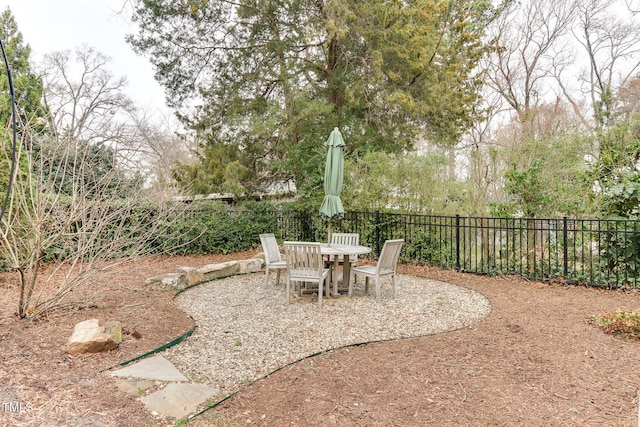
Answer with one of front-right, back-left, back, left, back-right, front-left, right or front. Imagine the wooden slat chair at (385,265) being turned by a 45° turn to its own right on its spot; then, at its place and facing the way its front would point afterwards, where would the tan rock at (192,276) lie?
left

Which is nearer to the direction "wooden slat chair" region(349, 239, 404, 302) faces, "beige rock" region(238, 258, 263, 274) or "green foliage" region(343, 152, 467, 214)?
the beige rock

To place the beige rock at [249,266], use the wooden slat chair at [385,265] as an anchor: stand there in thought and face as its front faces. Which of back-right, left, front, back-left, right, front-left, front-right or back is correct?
front

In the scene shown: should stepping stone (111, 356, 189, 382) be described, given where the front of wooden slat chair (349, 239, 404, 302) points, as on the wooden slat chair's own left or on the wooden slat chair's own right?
on the wooden slat chair's own left

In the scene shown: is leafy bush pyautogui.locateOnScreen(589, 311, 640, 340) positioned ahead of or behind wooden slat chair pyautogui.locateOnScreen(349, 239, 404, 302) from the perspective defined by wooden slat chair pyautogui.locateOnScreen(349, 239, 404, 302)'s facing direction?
behind

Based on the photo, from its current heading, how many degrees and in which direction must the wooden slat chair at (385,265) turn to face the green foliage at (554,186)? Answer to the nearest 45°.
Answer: approximately 90° to its right

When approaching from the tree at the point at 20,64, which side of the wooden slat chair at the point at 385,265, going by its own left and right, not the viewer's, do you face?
front

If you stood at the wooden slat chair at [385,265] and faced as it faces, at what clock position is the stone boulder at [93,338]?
The stone boulder is roughly at 9 o'clock from the wooden slat chair.

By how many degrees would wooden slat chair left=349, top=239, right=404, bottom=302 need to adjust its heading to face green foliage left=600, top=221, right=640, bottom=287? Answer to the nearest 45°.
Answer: approximately 135° to its right

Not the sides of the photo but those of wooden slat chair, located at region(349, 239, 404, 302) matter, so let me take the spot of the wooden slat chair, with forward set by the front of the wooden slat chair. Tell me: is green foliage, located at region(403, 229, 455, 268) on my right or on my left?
on my right

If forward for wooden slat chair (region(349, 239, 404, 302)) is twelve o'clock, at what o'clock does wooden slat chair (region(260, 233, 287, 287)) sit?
wooden slat chair (region(260, 233, 287, 287)) is roughly at 11 o'clock from wooden slat chair (region(349, 239, 404, 302)).

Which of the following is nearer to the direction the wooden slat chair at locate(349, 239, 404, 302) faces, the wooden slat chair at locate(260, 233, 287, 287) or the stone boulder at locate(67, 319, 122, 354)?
the wooden slat chair

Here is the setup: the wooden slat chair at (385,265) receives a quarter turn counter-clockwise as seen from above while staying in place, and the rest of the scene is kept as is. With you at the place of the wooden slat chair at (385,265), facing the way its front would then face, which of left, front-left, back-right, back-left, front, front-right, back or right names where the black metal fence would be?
back

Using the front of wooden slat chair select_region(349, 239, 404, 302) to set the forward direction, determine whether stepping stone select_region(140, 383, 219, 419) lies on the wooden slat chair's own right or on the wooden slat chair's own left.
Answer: on the wooden slat chair's own left

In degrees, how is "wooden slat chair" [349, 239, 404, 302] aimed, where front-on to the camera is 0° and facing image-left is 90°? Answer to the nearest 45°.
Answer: approximately 135°

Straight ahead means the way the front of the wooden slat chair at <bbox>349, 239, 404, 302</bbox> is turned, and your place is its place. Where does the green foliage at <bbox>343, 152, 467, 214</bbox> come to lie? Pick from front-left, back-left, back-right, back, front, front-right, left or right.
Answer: front-right
